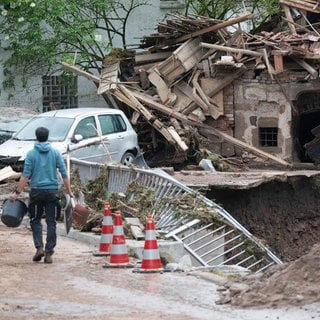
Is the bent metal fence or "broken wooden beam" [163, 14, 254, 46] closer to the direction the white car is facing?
the bent metal fence

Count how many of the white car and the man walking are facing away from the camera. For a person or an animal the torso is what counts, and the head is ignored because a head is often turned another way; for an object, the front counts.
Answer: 1

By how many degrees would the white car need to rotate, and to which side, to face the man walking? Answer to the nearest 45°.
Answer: approximately 45° to its left

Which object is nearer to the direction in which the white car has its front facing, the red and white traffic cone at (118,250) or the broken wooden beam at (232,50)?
the red and white traffic cone

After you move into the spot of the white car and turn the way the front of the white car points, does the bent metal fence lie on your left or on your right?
on your left

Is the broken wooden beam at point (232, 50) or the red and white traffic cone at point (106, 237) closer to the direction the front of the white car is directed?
the red and white traffic cone

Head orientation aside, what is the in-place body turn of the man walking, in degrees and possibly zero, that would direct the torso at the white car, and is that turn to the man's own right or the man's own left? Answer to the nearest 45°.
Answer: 0° — they already face it

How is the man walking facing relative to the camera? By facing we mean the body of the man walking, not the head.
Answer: away from the camera

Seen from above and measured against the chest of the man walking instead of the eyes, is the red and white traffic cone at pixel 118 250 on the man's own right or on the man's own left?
on the man's own right

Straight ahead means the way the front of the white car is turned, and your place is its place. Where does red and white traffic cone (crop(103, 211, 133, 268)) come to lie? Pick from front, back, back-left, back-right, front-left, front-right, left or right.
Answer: front-left

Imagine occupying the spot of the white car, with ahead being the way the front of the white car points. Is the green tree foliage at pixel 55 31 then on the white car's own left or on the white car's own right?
on the white car's own right

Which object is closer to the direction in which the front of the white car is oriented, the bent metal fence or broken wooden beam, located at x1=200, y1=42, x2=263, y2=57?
the bent metal fence

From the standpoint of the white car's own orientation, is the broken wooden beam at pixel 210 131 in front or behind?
behind

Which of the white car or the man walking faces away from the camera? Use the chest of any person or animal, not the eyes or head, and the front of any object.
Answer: the man walking

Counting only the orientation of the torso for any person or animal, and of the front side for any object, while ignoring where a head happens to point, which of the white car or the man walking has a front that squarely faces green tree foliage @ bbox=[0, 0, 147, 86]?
the man walking

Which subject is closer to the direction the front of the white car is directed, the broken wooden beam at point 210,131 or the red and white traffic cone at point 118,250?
the red and white traffic cone
